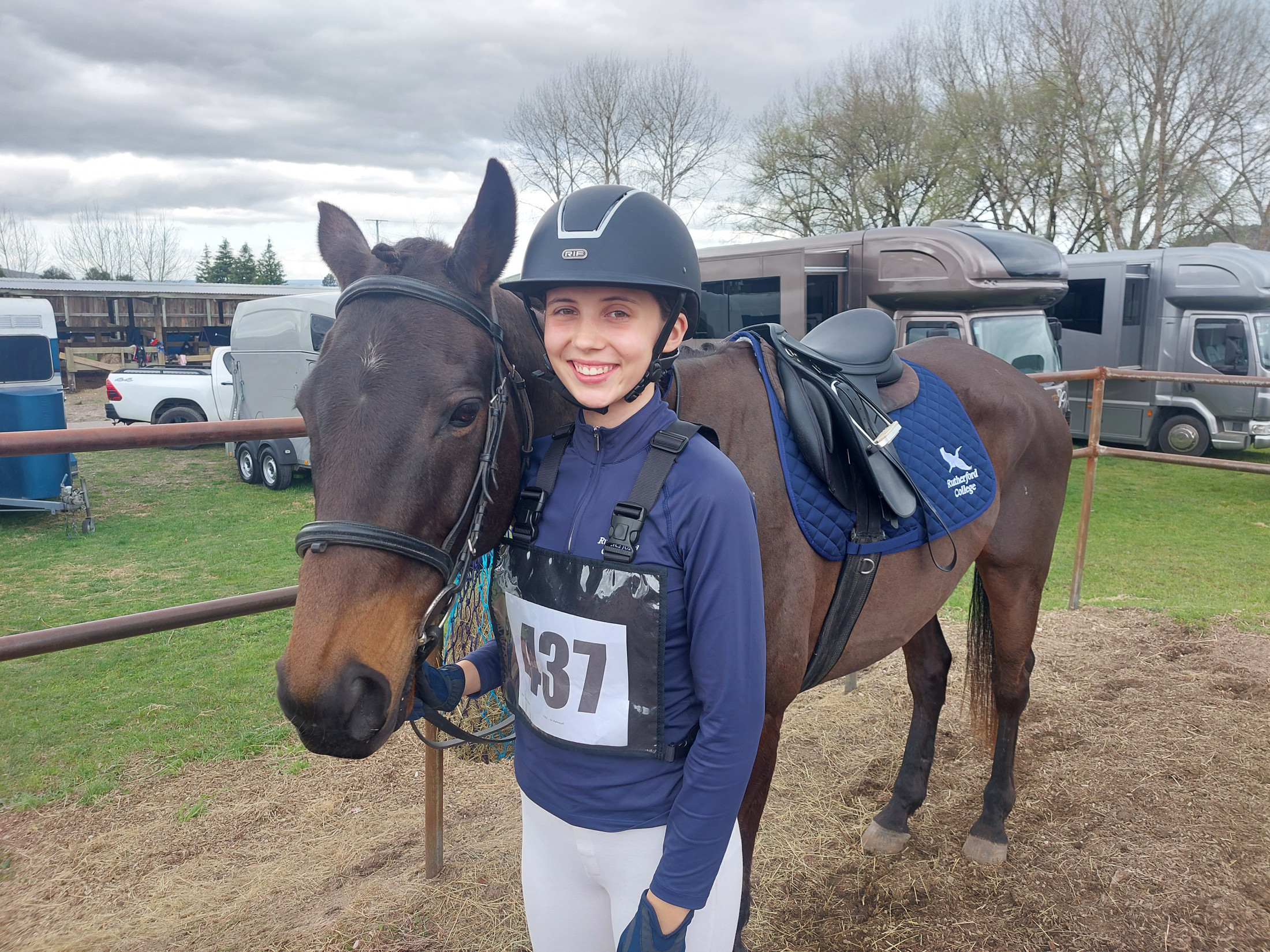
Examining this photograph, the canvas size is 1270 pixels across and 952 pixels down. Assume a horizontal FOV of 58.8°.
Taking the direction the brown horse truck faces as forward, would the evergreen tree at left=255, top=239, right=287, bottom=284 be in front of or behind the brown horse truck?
behind

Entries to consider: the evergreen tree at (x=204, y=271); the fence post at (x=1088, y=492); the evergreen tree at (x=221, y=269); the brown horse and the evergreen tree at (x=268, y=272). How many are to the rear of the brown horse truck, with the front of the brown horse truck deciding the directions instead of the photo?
3

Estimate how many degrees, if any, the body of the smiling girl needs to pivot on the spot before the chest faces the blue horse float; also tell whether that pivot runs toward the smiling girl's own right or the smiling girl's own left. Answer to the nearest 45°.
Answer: approximately 90° to the smiling girl's own right

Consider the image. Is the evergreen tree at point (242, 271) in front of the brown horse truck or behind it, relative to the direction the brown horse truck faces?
behind

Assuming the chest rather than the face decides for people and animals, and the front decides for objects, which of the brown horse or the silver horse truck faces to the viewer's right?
the silver horse truck

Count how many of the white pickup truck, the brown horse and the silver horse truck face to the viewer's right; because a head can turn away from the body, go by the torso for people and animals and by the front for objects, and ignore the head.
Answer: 2

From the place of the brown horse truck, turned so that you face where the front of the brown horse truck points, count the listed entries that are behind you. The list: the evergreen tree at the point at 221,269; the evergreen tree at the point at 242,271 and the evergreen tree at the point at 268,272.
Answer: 3

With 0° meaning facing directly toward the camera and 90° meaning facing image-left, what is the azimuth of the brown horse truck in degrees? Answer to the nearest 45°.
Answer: approximately 315°

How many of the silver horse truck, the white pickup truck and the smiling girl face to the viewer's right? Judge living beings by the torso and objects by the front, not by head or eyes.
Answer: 2

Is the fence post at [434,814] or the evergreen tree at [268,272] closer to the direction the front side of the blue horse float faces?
the fence post

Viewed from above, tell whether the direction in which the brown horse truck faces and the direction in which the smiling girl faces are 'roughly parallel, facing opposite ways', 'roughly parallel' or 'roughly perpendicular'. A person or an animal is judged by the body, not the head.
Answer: roughly perpendicular

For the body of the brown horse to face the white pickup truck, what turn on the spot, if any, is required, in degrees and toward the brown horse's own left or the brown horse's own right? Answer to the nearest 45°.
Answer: approximately 90° to the brown horse's own right

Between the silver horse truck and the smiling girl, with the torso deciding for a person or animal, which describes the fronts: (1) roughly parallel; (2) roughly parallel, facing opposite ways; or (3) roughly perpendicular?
roughly perpendicular

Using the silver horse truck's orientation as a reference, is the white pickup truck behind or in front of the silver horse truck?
behind

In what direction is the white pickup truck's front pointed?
to the viewer's right

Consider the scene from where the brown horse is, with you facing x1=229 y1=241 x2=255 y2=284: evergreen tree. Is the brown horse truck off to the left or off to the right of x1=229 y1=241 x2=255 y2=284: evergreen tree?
right

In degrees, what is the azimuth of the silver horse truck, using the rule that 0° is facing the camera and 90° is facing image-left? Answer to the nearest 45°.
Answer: approximately 270°
